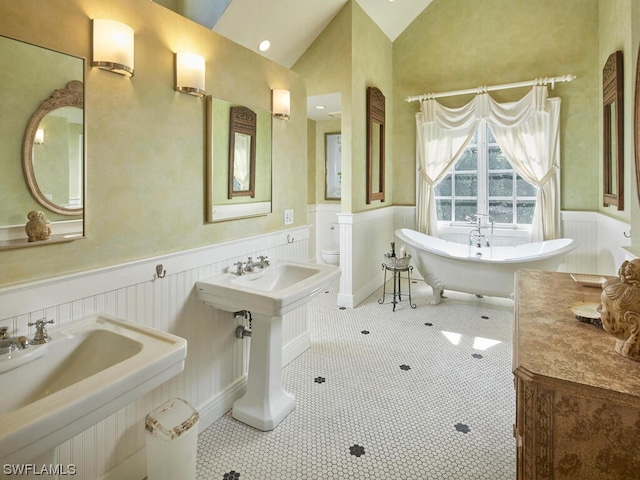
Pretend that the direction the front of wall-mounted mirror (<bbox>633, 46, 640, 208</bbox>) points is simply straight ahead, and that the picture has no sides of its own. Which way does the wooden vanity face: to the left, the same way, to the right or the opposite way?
the same way

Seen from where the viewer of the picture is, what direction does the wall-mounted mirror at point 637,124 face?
facing to the left of the viewer

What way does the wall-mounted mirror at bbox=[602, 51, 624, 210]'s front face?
to the viewer's left

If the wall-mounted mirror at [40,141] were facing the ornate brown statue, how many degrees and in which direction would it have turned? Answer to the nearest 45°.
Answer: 0° — it already faces it

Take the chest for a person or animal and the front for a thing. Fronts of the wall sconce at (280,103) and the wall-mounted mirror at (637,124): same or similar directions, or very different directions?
very different directions

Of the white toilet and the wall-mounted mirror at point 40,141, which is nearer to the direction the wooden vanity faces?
the wall-mounted mirror

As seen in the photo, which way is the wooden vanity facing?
to the viewer's left

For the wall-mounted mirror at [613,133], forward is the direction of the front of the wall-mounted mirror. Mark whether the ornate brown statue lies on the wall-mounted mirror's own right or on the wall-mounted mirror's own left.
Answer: on the wall-mounted mirror's own left

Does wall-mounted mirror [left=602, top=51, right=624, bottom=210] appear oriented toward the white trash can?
no

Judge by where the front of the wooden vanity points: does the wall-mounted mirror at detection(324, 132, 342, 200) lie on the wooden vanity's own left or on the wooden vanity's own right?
on the wooden vanity's own right

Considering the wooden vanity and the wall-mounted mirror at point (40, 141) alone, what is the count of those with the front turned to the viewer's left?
1

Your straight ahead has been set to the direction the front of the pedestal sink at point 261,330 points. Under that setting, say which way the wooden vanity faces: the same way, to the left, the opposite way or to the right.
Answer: the opposite way

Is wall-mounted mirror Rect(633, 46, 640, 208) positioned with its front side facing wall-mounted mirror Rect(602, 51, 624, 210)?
no

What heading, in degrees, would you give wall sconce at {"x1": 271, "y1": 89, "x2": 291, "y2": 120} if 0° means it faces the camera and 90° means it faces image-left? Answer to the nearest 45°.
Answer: approximately 315°
